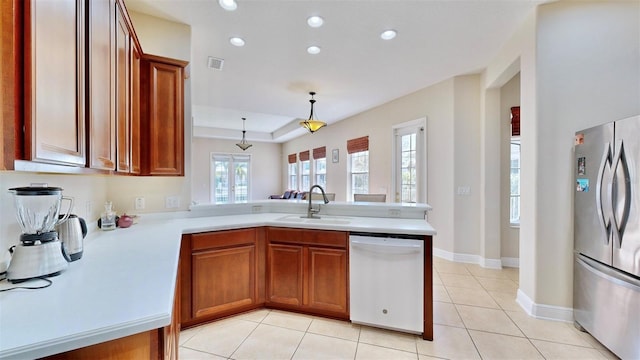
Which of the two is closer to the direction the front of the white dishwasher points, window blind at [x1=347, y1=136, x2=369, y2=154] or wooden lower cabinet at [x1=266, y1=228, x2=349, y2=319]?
the wooden lower cabinet

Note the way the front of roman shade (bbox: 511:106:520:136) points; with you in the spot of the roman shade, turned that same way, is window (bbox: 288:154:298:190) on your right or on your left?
on your right

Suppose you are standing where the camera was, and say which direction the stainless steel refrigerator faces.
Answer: facing the viewer and to the left of the viewer

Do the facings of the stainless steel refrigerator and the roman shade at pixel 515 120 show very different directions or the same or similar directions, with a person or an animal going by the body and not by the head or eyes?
same or similar directions

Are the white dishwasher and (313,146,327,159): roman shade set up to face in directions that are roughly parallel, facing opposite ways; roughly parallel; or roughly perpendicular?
roughly parallel

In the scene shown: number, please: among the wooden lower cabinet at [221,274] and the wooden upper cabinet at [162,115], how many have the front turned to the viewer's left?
0

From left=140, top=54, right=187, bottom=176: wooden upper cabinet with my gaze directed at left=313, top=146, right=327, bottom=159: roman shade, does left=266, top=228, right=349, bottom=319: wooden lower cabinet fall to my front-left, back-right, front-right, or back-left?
front-right

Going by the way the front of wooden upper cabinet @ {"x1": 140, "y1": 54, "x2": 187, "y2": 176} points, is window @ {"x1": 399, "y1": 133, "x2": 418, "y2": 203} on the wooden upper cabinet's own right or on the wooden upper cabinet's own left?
on the wooden upper cabinet's own left

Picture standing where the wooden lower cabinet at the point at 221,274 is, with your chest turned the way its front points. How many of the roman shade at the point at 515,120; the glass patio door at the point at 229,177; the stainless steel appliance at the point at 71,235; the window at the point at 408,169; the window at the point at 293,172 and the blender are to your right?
2

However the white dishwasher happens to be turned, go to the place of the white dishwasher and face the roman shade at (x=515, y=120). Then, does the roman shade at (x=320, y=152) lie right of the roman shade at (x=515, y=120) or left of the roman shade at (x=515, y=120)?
left

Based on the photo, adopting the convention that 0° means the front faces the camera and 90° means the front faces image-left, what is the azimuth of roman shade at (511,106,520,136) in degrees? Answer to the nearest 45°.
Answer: approximately 45°

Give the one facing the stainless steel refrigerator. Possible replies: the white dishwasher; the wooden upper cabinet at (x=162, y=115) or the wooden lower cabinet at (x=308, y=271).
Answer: the wooden upper cabinet

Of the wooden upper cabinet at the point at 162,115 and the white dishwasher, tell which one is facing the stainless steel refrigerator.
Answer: the wooden upper cabinet

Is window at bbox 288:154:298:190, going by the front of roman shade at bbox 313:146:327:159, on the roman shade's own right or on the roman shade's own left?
on the roman shade's own right

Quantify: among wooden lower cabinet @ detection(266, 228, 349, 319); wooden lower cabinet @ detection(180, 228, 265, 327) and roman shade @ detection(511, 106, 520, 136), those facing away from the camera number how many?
0

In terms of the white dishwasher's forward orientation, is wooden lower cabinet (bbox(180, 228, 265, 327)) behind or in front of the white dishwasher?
in front
